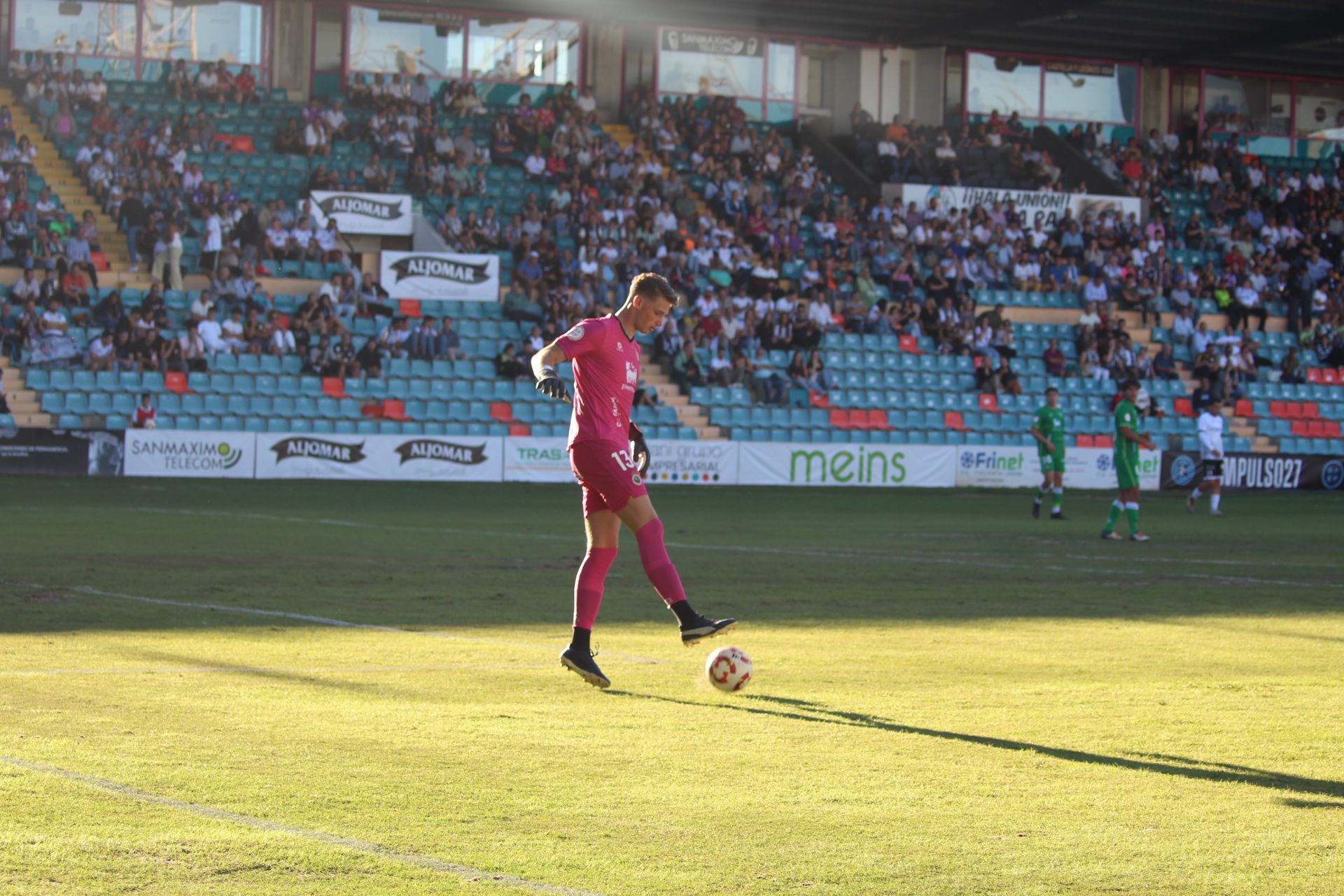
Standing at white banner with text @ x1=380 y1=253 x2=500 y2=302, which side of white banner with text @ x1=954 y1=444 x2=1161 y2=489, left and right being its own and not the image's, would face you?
right

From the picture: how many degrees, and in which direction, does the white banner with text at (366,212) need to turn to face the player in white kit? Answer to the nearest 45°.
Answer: approximately 45° to its left

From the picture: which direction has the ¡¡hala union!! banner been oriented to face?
toward the camera

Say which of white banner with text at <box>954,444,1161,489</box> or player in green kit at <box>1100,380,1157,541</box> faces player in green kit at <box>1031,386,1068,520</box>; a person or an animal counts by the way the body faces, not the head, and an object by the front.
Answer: the white banner with text

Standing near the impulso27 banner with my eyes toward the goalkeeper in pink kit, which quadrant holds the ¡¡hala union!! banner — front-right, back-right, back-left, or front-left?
back-right

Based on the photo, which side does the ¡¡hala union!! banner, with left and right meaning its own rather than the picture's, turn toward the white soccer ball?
front

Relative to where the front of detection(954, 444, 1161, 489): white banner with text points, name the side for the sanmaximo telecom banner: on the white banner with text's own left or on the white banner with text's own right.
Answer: on the white banner with text's own right

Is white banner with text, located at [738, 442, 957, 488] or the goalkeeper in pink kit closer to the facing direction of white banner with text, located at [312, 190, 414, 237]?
the goalkeeper in pink kit
